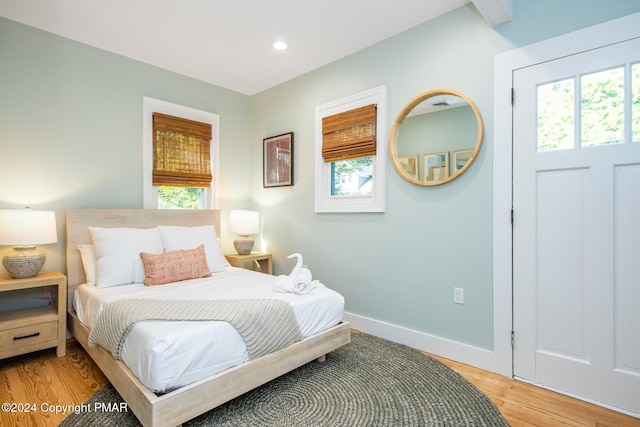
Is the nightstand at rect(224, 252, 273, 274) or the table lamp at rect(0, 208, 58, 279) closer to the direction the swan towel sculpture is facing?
the table lamp

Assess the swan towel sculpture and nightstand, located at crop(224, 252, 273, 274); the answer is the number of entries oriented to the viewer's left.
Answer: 1

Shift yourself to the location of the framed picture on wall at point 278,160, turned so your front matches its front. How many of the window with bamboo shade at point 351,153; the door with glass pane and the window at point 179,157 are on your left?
2

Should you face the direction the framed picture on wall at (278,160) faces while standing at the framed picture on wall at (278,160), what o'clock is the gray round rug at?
The gray round rug is roughly at 10 o'clock from the framed picture on wall.

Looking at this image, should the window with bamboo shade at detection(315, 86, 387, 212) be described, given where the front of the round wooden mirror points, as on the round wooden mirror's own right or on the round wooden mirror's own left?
on the round wooden mirror's own right

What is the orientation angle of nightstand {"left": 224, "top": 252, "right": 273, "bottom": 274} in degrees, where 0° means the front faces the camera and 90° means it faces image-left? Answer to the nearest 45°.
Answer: approximately 315°

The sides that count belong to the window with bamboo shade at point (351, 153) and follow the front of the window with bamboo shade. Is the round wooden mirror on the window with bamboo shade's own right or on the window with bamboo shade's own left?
on the window with bamboo shade's own left

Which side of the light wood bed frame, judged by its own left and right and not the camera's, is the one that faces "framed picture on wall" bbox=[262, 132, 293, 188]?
left

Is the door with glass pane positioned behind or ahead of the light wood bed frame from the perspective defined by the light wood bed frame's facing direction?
ahead

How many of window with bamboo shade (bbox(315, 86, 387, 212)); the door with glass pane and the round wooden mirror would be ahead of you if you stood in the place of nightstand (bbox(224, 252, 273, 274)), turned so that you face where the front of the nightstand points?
3

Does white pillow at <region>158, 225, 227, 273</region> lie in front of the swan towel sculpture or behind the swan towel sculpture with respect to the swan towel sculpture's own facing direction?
in front

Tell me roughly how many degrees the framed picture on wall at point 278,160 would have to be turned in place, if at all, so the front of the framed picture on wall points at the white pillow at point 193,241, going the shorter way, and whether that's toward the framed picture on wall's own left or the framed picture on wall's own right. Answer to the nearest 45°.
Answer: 0° — it already faces it

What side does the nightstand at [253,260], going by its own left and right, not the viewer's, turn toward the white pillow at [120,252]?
right

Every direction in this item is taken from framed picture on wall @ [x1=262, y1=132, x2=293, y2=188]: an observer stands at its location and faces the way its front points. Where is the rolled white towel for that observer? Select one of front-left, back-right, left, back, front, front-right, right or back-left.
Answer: front-left

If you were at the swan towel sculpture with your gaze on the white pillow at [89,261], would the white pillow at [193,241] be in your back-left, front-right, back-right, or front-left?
front-right

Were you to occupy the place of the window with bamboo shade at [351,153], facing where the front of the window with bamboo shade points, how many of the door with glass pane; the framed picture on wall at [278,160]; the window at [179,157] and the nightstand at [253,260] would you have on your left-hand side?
1

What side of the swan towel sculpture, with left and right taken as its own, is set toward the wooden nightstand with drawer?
front

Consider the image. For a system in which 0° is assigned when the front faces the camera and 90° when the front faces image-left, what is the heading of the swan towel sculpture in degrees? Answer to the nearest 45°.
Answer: approximately 90°

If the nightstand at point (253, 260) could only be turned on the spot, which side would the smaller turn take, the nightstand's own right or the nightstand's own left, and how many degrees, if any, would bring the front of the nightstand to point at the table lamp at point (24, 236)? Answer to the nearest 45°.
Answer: approximately 90° to the nightstand's own right

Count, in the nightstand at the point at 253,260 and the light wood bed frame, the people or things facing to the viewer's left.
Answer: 0
